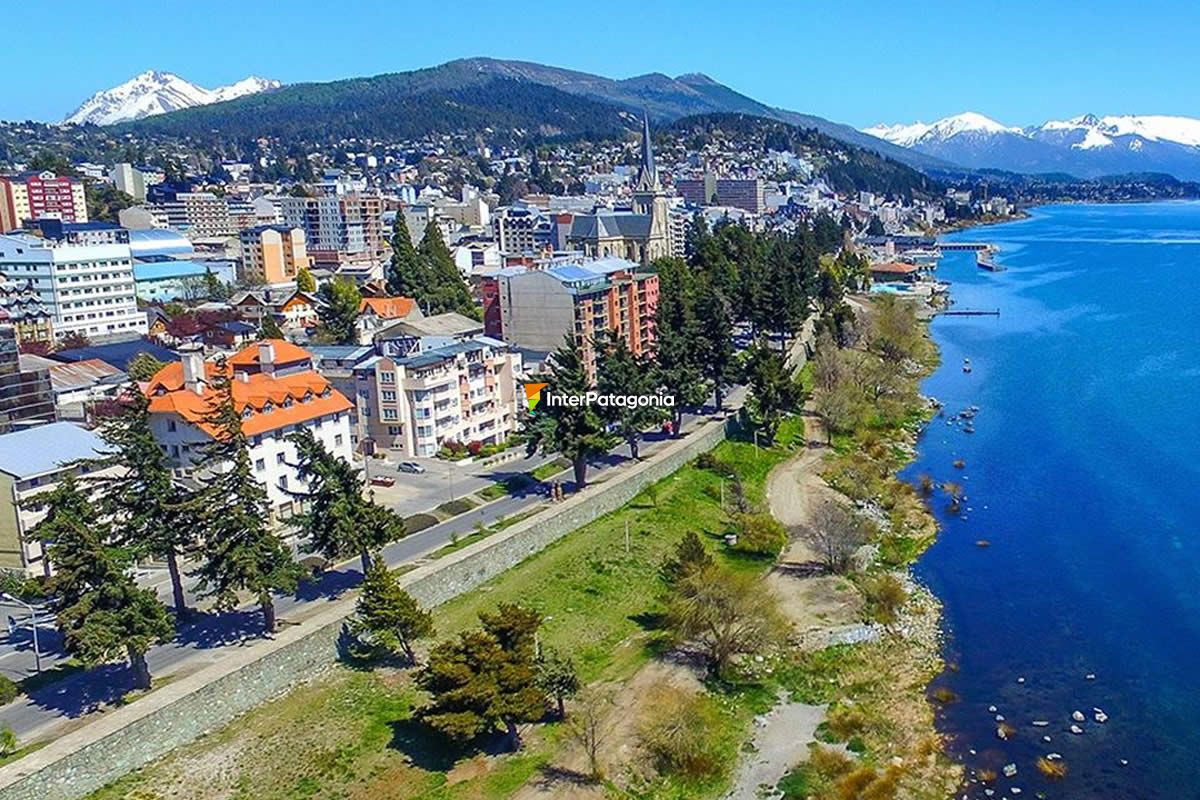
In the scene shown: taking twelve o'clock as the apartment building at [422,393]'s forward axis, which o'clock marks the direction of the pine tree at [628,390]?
The pine tree is roughly at 11 o'clock from the apartment building.

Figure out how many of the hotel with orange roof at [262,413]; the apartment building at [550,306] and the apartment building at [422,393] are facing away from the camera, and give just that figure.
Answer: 0

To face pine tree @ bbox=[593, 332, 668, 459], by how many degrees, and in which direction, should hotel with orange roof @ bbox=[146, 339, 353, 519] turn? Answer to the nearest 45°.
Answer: approximately 45° to its left

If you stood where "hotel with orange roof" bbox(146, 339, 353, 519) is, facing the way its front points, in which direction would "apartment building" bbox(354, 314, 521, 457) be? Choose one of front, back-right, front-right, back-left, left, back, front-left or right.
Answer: left

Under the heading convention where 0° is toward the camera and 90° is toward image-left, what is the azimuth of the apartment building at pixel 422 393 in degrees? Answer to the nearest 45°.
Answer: approximately 315°

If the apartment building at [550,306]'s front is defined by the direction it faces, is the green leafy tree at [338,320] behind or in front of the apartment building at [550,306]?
behind

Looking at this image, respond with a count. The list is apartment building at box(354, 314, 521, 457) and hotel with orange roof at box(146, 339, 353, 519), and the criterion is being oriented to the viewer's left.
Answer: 0

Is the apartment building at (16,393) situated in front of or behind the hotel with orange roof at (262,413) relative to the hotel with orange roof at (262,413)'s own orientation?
behind

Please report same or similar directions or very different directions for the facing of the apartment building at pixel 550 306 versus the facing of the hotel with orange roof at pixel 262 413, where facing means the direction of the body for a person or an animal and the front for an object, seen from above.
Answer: same or similar directions

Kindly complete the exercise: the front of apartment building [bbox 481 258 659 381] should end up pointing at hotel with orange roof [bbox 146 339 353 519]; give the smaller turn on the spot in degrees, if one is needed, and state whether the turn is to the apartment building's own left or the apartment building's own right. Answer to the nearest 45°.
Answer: approximately 90° to the apartment building's own right

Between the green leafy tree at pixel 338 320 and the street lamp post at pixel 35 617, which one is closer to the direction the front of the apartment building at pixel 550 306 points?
the street lamp post

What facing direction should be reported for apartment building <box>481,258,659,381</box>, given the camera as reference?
facing the viewer and to the right of the viewer

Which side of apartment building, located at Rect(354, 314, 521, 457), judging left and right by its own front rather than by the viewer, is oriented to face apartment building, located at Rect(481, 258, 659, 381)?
left

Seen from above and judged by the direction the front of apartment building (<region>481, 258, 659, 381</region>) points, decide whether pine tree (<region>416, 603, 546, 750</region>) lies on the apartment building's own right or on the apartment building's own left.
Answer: on the apartment building's own right

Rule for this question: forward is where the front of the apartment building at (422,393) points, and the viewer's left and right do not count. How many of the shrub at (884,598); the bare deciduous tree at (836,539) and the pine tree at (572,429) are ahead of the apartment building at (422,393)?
3
